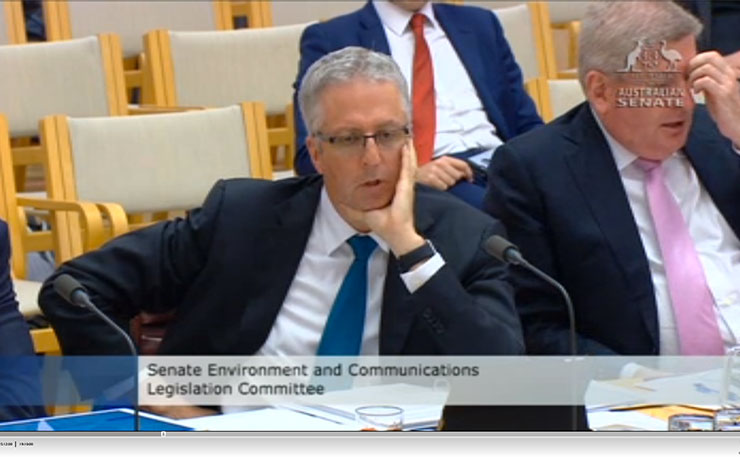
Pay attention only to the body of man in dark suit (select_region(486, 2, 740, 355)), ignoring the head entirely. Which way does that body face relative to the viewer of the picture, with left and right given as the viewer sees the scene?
facing the viewer and to the right of the viewer

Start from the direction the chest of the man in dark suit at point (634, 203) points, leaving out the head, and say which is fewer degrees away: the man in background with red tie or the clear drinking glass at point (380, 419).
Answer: the clear drinking glass

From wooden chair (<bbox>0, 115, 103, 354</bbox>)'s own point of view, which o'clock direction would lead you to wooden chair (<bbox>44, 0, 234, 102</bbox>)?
wooden chair (<bbox>44, 0, 234, 102</bbox>) is roughly at 8 o'clock from wooden chair (<bbox>0, 115, 103, 354</bbox>).

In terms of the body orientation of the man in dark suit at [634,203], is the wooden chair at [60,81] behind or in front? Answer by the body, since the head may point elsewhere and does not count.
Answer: behind

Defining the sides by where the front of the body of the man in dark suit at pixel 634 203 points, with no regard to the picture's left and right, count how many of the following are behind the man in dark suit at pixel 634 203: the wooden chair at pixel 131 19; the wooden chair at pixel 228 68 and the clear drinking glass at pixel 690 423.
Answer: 2

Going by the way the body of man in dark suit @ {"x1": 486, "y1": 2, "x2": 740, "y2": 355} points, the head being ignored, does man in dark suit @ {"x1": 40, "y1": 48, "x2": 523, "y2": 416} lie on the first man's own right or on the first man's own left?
on the first man's own right

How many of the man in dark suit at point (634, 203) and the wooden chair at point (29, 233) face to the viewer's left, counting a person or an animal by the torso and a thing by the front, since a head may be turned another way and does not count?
0

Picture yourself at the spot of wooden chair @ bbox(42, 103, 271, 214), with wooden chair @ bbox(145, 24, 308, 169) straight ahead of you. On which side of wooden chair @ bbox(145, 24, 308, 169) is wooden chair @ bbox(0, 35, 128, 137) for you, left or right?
left

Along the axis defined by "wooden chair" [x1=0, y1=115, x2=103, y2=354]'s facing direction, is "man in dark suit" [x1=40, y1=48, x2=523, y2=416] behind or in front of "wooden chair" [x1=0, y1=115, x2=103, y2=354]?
in front

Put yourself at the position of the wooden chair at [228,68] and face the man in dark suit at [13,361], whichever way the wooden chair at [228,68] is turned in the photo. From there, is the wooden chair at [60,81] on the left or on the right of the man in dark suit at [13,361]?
right
